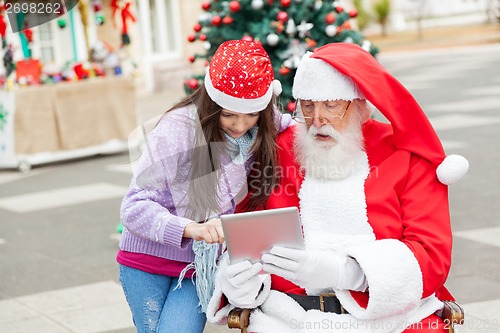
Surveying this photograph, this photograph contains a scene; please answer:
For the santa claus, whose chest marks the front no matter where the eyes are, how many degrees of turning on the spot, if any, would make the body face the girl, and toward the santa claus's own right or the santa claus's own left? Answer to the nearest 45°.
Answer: approximately 45° to the santa claus's own right

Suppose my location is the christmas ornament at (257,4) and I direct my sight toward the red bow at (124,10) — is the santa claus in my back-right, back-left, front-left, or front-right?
back-left

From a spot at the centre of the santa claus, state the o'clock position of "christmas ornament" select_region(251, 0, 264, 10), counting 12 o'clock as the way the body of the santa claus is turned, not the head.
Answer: The christmas ornament is roughly at 4 o'clock from the santa claus.

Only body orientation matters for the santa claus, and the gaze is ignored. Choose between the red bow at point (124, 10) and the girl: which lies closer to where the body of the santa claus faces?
the girl

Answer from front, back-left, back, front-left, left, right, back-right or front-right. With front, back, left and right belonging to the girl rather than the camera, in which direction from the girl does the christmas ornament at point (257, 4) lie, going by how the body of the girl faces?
back-left

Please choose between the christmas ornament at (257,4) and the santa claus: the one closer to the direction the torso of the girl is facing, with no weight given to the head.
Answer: the santa claus

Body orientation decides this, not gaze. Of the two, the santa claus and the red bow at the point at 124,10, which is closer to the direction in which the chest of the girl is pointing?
the santa claus

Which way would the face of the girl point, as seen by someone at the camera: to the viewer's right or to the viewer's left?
to the viewer's right

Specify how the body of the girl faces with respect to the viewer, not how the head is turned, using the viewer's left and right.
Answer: facing the viewer and to the right of the viewer

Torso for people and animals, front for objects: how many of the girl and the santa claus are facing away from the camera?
0

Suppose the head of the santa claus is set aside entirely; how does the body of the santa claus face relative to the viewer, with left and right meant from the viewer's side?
facing the viewer and to the left of the viewer

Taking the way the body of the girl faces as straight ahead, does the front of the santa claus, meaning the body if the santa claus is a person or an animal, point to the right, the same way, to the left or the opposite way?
to the right
